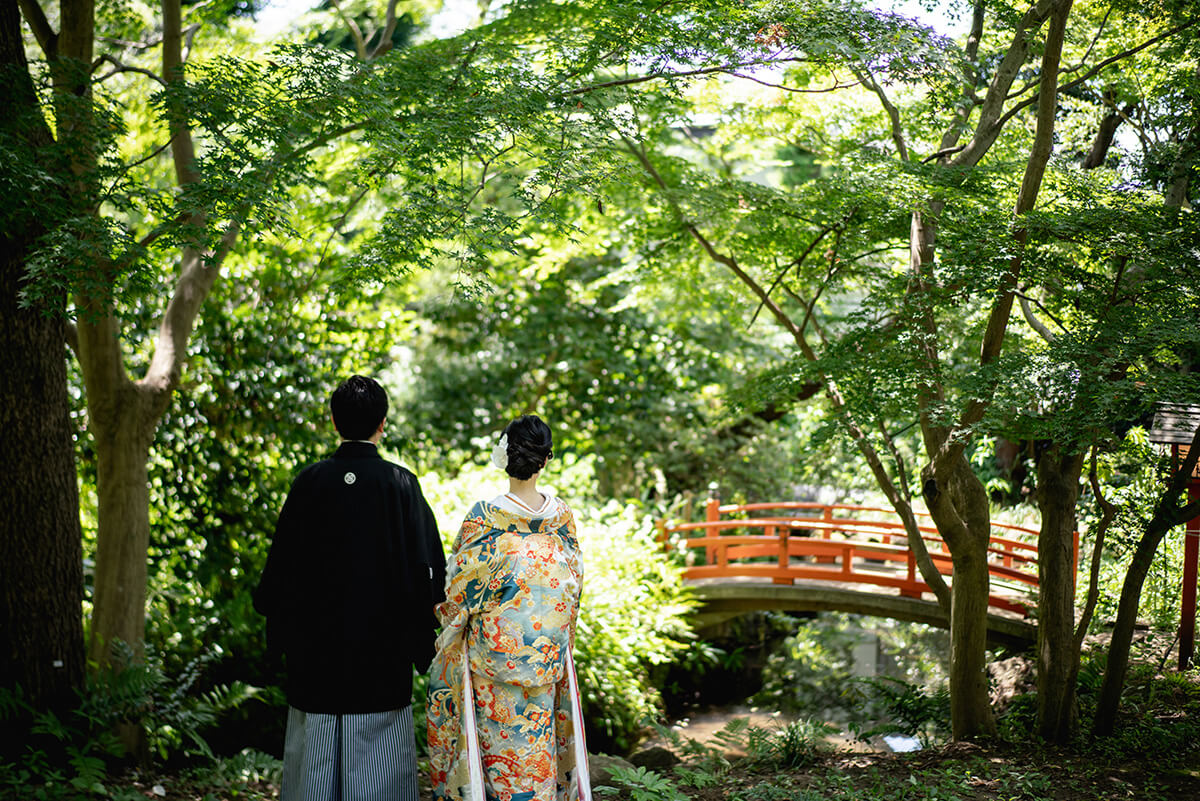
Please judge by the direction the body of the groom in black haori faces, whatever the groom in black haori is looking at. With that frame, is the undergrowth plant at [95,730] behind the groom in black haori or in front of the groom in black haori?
in front

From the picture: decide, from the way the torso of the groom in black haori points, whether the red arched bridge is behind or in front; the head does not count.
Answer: in front

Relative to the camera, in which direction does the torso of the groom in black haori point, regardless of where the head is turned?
away from the camera
